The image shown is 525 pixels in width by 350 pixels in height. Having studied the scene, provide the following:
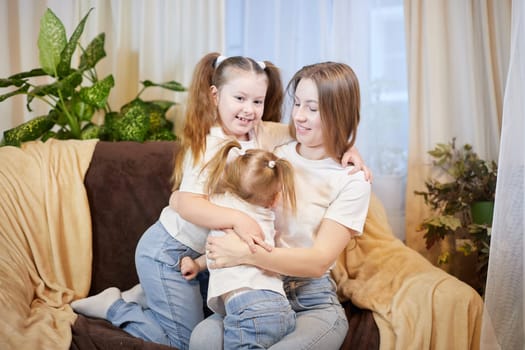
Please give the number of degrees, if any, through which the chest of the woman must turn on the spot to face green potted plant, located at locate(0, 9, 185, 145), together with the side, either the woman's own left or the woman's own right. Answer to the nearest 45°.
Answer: approximately 90° to the woman's own right

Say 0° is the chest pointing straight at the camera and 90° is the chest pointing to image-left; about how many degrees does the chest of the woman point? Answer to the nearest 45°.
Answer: approximately 45°

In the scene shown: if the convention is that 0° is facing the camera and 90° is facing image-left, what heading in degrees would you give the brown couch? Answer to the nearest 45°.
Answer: approximately 0°
